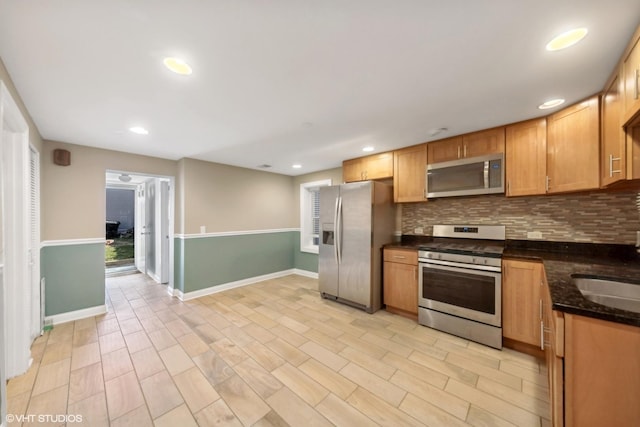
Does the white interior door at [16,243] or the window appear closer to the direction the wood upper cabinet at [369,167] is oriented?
the white interior door

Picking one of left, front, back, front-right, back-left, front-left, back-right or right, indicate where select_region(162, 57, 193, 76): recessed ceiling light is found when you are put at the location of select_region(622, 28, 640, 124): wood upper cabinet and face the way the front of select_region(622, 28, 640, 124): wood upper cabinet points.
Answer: front-left

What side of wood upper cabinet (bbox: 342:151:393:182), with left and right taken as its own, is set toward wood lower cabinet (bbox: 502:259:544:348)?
left

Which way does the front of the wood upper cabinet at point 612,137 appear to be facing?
to the viewer's left

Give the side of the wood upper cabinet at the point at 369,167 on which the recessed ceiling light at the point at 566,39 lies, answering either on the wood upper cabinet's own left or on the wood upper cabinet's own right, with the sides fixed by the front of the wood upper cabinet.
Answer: on the wood upper cabinet's own left

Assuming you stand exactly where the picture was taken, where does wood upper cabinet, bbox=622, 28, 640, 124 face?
facing to the left of the viewer

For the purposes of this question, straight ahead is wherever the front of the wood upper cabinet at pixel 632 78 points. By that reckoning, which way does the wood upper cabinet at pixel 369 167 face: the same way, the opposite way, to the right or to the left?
to the left

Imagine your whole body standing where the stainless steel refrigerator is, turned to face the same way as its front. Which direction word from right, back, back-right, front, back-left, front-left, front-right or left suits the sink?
left

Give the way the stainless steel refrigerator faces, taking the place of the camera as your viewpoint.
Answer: facing the viewer and to the left of the viewer

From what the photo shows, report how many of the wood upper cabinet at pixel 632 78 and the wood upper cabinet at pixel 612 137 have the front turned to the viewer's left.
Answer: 2
